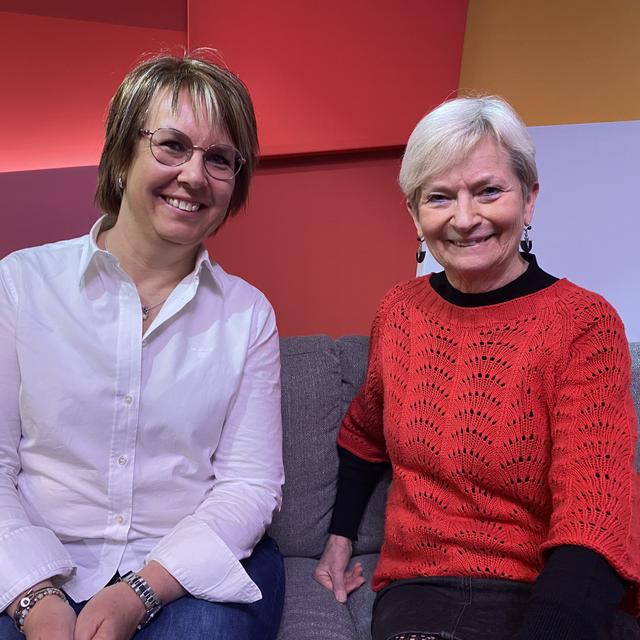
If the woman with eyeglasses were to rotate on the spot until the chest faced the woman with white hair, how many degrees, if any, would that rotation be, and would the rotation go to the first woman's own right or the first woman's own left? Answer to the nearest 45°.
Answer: approximately 90° to the first woman's own left

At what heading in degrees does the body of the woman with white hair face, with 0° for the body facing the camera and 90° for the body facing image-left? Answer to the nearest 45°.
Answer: approximately 0°

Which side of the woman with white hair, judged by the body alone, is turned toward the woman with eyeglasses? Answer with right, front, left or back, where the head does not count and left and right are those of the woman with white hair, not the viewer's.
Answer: right
